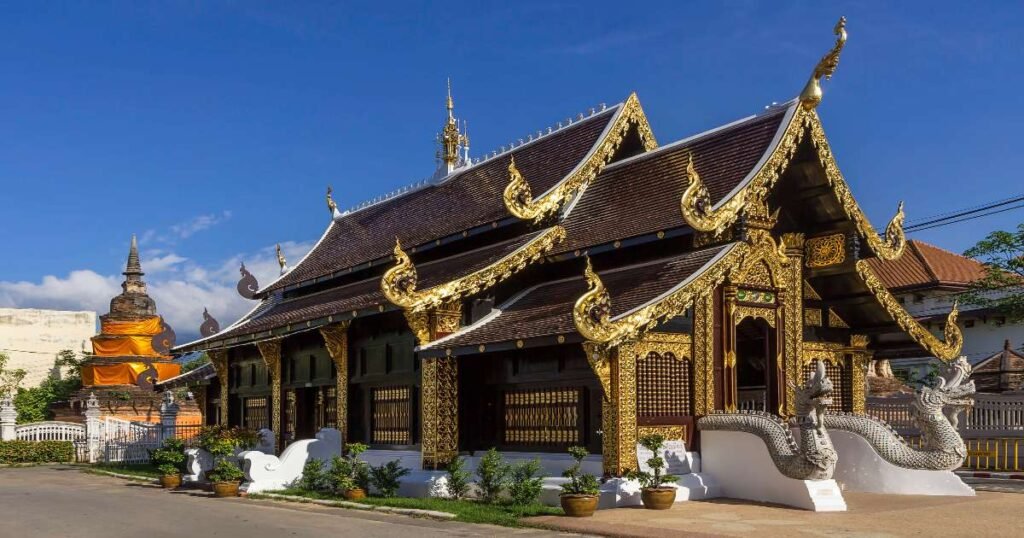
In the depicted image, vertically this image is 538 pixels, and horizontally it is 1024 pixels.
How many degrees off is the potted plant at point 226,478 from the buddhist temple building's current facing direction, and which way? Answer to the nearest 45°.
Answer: approximately 135° to its right

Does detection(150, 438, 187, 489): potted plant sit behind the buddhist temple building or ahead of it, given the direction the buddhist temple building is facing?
behind

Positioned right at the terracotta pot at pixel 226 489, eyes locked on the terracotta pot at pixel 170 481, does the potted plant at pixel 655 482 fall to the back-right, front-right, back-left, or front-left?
back-right

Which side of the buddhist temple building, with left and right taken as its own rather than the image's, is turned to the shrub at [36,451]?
back

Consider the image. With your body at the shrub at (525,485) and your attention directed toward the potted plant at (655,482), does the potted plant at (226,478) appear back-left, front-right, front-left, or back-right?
back-left

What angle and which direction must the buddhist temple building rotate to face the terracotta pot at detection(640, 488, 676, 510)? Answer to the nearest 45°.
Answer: approximately 45° to its right

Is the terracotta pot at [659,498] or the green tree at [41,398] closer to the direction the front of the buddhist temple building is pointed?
the terracotta pot

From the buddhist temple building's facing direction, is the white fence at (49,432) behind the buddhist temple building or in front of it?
behind

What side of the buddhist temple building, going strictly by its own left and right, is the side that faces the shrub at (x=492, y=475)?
right

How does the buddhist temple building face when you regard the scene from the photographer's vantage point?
facing the viewer and to the right of the viewer

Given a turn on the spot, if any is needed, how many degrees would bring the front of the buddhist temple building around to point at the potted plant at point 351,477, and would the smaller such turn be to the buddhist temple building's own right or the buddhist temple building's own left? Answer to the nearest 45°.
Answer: approximately 135° to the buddhist temple building's own right

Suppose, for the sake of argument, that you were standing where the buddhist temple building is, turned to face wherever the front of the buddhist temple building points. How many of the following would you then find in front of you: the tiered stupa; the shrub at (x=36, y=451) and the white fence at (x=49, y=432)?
0

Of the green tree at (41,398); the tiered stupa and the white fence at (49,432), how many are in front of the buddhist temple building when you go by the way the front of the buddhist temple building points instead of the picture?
0
